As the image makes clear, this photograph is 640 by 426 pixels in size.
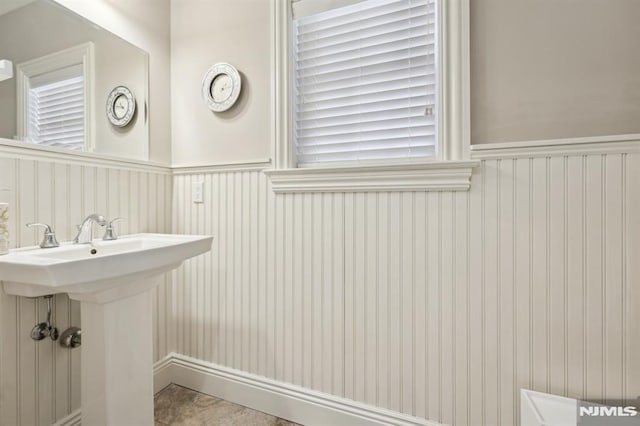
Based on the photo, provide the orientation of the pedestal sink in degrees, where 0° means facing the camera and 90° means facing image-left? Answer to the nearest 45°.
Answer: approximately 315°

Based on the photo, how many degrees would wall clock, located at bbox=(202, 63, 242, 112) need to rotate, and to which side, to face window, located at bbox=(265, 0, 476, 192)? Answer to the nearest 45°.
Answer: approximately 90° to its left

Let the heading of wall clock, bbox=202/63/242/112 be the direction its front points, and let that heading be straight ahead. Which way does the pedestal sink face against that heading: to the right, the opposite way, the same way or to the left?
to the left

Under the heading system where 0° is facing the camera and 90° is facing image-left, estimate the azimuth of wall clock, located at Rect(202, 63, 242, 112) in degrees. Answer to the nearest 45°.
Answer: approximately 45°

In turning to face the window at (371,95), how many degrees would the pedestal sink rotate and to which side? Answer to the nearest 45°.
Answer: approximately 45° to its left
